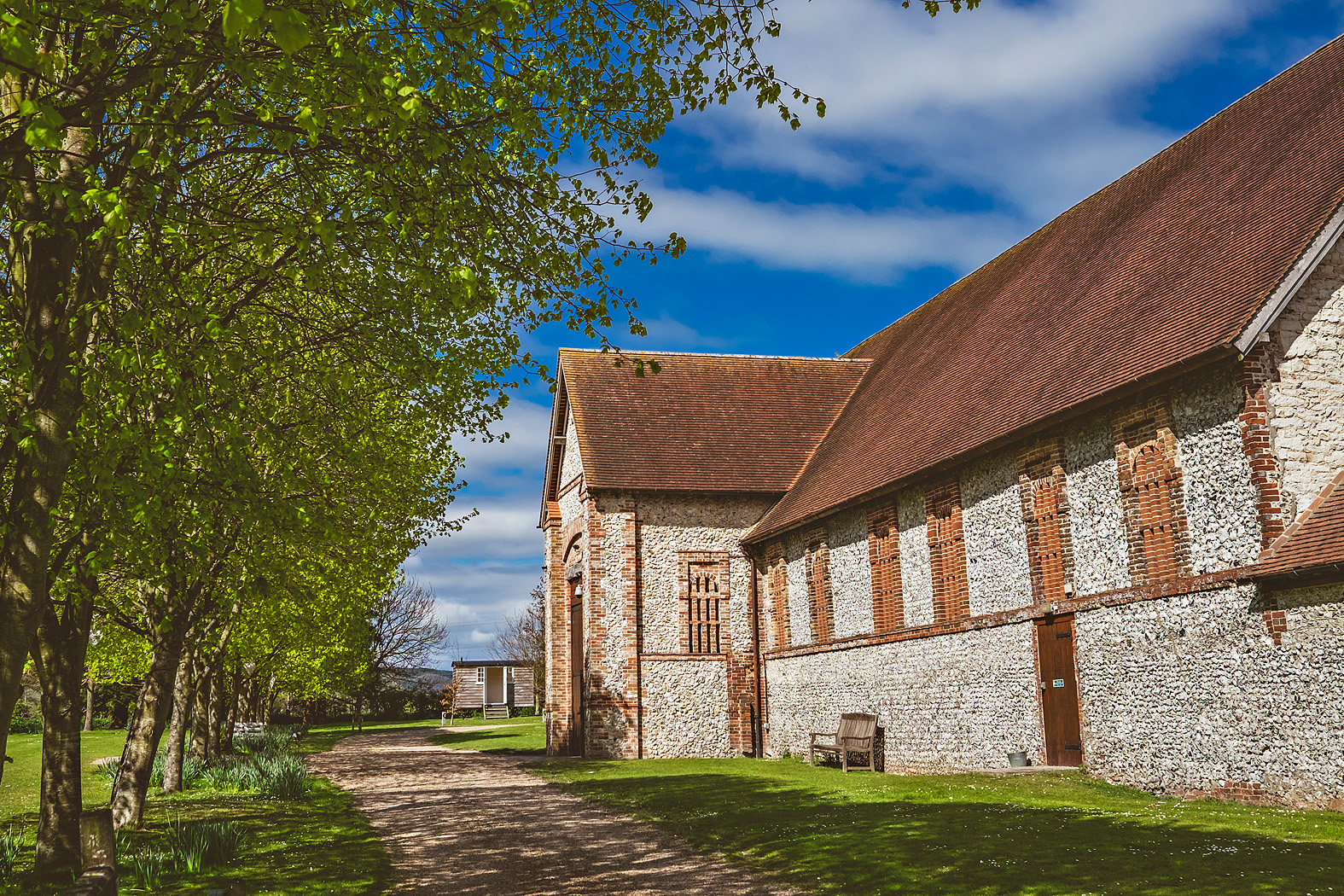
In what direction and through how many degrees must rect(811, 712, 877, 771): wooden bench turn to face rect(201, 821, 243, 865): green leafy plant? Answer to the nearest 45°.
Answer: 0° — it already faces it

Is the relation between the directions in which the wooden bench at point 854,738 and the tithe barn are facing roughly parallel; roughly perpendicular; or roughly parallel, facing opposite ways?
roughly parallel

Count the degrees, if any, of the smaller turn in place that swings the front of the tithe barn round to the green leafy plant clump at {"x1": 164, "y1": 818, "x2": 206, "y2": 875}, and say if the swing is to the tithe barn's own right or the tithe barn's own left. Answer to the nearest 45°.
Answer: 0° — it already faces it

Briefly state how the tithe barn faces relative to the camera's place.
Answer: facing the viewer and to the left of the viewer

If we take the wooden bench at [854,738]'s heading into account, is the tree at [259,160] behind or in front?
in front

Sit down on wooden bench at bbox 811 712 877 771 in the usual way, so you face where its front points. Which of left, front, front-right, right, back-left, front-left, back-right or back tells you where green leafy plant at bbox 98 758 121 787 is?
front-right

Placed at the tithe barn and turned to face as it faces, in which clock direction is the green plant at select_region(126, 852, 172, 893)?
The green plant is roughly at 12 o'clock from the tithe barn.

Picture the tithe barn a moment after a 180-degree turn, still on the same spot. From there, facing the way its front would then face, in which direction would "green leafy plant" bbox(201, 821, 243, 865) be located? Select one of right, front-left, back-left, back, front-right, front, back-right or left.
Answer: back

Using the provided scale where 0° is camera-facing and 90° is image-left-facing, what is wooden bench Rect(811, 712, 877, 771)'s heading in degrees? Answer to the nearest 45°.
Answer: approximately 45°

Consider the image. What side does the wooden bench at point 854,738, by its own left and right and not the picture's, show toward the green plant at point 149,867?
front

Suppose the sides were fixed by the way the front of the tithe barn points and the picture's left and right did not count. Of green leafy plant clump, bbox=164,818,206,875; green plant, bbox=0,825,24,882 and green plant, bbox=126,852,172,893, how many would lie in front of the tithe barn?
3

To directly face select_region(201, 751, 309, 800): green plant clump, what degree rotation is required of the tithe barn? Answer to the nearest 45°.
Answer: approximately 45° to its right

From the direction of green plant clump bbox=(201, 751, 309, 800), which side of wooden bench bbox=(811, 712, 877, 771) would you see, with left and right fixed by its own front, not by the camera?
front
